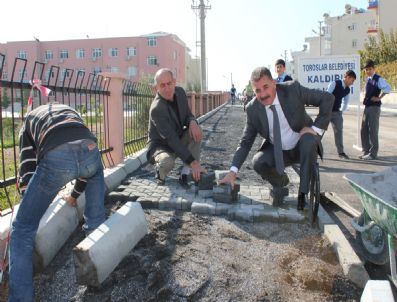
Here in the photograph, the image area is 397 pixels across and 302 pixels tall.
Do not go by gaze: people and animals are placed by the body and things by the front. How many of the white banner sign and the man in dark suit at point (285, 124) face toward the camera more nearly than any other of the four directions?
2

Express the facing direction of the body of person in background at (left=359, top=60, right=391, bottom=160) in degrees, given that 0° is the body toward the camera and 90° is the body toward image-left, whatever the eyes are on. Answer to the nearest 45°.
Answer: approximately 45°

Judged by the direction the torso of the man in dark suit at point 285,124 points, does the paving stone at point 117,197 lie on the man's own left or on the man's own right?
on the man's own right

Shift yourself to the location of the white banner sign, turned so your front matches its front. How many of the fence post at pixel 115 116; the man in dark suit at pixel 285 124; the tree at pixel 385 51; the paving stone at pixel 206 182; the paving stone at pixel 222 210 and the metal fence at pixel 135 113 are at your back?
1

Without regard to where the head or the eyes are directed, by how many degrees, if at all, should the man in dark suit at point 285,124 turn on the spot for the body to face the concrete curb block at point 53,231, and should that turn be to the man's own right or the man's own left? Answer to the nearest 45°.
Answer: approximately 45° to the man's own right

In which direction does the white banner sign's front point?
toward the camera

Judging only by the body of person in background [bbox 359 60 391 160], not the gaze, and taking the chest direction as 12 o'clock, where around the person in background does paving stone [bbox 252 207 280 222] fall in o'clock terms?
The paving stone is roughly at 11 o'clock from the person in background.

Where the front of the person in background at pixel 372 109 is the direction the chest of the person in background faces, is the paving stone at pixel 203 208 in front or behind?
in front

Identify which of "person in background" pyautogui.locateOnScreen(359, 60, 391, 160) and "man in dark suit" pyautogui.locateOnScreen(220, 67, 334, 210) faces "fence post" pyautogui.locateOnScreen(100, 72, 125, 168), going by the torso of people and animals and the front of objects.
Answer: the person in background

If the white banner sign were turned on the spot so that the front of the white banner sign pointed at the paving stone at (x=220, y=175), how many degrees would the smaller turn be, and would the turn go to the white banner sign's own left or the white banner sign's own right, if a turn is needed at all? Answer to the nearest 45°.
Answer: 0° — it already faces it

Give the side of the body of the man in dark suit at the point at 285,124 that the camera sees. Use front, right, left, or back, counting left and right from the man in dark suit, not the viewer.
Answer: front

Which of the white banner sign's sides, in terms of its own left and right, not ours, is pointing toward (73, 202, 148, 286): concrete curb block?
front

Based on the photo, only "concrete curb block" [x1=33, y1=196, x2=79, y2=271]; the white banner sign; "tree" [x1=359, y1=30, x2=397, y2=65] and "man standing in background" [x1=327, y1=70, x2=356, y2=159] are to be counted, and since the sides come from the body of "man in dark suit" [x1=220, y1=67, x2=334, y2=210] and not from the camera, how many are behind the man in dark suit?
3

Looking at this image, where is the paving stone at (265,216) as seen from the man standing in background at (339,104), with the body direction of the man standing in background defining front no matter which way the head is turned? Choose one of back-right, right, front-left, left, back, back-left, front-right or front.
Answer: front-right

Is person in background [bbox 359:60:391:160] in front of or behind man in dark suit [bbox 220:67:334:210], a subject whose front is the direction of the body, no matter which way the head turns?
behind
